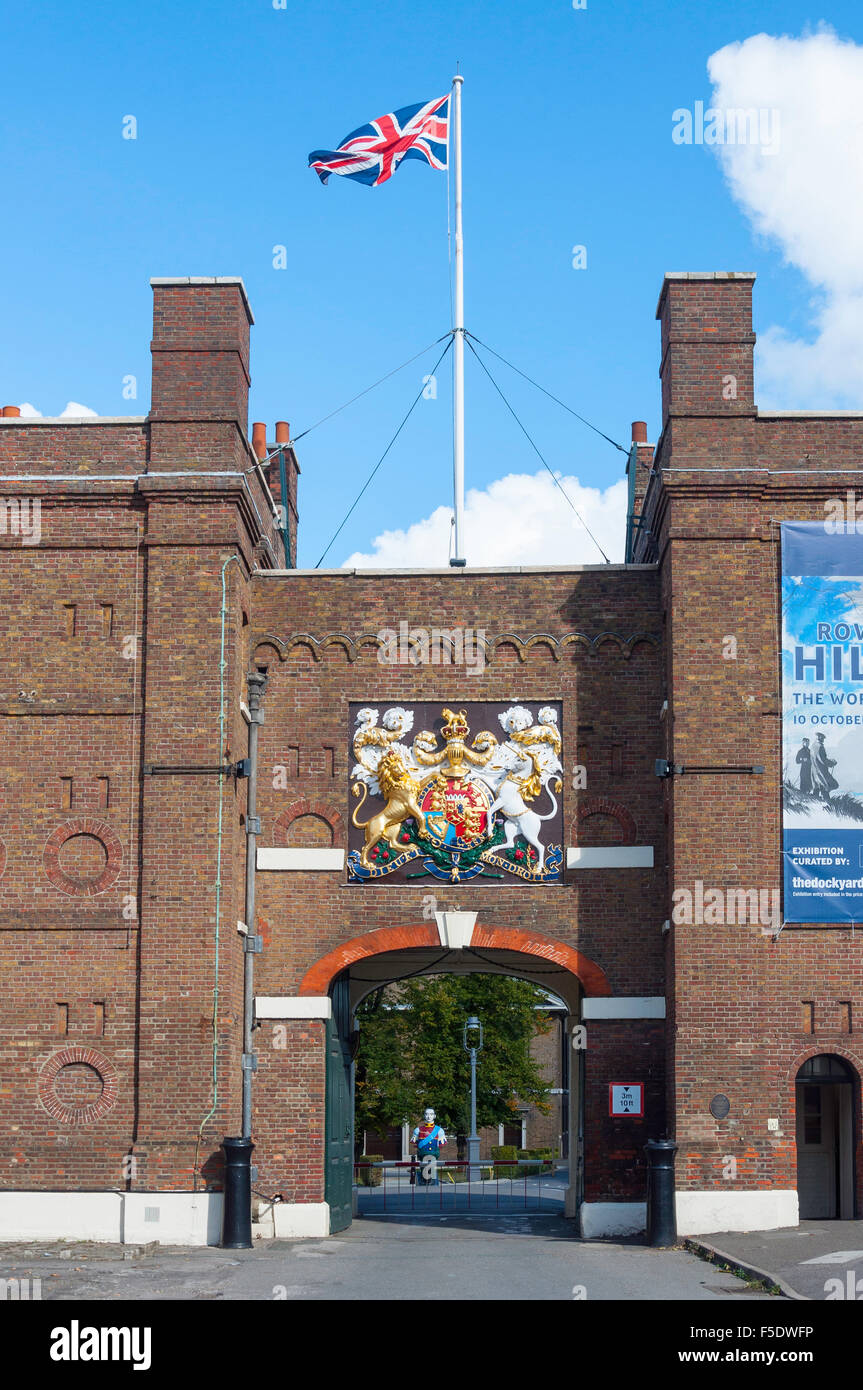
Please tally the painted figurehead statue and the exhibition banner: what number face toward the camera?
2

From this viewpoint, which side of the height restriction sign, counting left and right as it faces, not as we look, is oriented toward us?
front

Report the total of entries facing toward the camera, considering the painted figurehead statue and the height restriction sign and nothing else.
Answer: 2

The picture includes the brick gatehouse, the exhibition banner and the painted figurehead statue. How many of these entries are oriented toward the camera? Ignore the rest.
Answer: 3

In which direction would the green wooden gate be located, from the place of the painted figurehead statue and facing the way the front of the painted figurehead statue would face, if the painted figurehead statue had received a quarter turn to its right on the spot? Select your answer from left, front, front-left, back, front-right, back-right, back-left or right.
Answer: left

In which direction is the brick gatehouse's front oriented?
toward the camera

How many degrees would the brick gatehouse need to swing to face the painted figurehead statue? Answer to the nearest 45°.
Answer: approximately 180°
